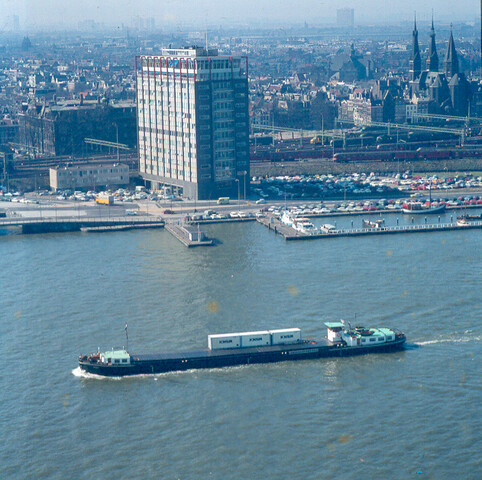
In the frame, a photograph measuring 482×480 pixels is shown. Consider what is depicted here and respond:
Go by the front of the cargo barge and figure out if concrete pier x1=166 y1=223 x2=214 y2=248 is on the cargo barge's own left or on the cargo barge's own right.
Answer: on the cargo barge's own right

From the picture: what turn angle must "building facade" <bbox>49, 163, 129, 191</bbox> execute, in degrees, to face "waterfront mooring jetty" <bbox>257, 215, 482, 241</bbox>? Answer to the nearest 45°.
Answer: approximately 45° to its left

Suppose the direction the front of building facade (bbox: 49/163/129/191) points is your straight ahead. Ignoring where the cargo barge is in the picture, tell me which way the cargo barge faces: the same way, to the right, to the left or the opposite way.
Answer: to the right

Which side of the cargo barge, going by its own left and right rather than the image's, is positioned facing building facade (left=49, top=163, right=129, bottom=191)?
right

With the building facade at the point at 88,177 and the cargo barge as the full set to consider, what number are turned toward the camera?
1

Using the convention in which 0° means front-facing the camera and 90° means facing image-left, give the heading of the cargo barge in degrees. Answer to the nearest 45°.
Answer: approximately 90°

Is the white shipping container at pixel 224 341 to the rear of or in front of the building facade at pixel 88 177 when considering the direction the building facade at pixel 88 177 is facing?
in front

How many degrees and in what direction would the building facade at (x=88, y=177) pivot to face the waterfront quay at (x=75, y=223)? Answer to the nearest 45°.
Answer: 0° — it already faces it

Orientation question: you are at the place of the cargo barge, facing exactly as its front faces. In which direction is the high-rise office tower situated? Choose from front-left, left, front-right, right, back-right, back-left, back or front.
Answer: right
